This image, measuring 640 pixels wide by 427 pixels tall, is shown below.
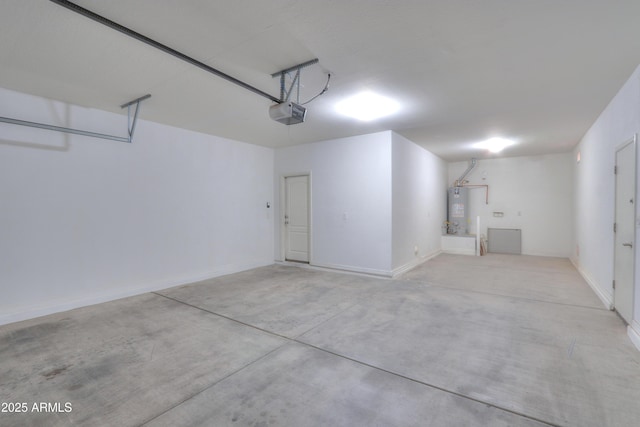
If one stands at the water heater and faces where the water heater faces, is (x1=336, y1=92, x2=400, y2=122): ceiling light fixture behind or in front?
in front

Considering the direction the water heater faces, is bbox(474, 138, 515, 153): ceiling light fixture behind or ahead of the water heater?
ahead

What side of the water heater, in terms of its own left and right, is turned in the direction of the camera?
front

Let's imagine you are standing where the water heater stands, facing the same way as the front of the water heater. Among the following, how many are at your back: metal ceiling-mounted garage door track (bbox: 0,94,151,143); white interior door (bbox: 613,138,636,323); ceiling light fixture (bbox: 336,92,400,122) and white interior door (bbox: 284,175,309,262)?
0

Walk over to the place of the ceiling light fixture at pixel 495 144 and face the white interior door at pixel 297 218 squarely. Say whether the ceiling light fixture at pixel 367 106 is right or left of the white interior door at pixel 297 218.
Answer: left

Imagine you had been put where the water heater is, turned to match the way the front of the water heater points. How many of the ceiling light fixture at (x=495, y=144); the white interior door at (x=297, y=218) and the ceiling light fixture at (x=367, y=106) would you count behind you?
0

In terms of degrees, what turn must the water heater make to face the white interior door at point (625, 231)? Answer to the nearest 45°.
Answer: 0° — it already faces it

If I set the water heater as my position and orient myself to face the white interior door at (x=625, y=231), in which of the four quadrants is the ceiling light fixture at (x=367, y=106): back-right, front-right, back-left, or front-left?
front-right

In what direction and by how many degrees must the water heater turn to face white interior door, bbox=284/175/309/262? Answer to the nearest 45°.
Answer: approximately 45° to its right

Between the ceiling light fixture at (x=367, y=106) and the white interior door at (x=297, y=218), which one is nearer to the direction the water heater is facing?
the ceiling light fixture

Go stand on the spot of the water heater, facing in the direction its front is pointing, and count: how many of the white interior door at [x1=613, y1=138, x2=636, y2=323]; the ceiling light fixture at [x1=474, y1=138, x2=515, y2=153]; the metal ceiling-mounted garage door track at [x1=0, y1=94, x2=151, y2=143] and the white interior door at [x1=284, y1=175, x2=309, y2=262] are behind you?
0

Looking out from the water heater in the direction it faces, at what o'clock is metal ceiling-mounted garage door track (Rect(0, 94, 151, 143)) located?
The metal ceiling-mounted garage door track is roughly at 1 o'clock from the water heater.
